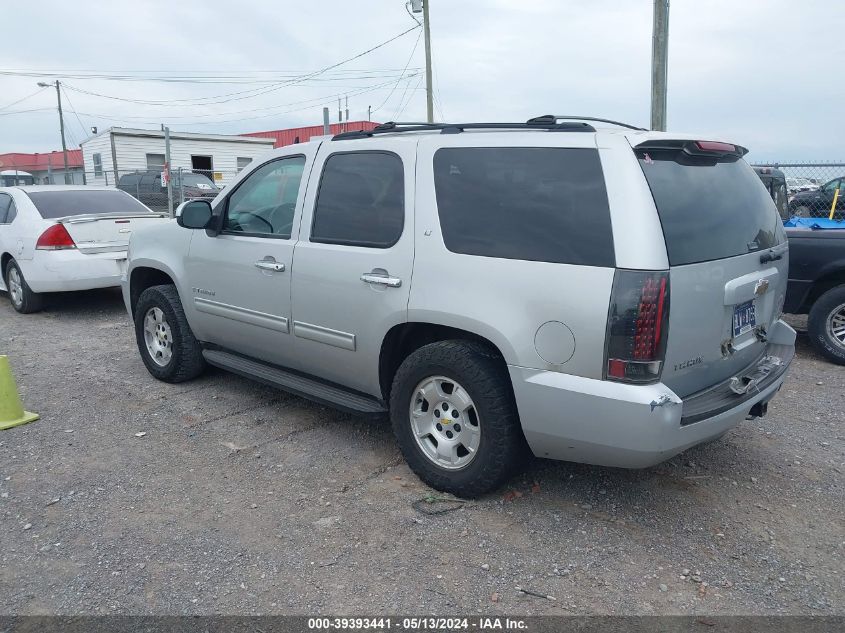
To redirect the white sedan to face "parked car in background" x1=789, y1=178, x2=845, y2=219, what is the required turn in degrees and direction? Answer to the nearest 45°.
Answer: approximately 135° to its right

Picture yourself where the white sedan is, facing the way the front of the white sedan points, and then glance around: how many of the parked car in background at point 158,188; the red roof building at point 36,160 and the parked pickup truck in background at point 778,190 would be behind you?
1

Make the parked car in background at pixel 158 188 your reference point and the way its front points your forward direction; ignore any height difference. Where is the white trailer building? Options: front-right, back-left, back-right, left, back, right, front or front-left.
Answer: back-left

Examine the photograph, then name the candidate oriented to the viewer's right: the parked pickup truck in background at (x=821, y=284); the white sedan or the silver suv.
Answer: the parked pickup truck in background

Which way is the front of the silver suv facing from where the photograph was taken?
facing away from the viewer and to the left of the viewer

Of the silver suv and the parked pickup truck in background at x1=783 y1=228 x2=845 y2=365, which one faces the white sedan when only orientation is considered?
the silver suv

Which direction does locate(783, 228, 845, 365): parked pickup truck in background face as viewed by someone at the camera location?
facing to the right of the viewer

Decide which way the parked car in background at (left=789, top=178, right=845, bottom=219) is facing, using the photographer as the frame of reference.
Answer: facing to the left of the viewer

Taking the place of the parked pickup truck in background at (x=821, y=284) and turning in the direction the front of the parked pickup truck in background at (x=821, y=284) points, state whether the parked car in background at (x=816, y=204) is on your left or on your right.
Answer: on your left

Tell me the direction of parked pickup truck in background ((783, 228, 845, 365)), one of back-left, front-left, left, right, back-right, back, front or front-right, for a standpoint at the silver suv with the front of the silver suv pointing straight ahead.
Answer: right

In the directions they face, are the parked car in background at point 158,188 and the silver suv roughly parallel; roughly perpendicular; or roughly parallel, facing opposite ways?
roughly parallel, facing opposite ways

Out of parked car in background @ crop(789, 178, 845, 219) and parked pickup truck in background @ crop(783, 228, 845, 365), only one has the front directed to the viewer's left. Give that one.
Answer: parked car in background @ crop(789, 178, 845, 219)

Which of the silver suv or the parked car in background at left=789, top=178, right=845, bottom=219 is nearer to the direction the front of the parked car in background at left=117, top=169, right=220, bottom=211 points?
the parked car in background

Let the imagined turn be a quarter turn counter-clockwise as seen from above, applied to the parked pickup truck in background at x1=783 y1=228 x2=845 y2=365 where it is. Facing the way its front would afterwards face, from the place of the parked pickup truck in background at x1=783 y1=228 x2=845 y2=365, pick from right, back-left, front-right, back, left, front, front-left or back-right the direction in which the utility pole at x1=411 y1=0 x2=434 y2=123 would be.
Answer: front-left

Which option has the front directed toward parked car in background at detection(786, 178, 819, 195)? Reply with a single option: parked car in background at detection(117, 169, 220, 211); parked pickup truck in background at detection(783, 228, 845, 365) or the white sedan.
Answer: parked car in background at detection(117, 169, 220, 211)

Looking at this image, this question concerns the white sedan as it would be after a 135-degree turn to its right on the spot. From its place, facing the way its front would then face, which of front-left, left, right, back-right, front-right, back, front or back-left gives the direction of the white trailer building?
left

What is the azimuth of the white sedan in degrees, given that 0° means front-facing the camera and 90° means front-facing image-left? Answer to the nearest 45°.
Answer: approximately 135°
